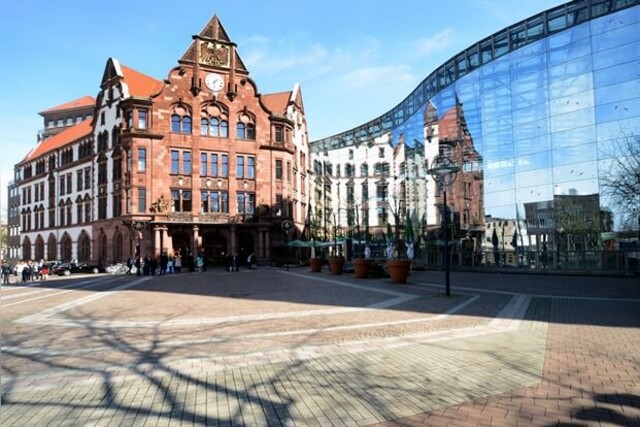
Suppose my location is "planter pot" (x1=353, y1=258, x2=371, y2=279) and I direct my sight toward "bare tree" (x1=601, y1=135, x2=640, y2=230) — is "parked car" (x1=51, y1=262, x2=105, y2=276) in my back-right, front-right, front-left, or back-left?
back-left

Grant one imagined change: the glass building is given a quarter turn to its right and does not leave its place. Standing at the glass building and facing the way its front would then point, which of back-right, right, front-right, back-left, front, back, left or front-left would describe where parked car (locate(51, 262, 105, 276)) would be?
front-left

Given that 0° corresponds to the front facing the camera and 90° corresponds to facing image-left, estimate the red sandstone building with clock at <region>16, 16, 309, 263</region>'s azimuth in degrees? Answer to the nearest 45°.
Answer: approximately 0°

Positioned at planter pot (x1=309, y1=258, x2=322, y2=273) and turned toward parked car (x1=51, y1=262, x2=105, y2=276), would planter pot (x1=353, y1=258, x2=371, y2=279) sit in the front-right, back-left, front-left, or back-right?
back-left

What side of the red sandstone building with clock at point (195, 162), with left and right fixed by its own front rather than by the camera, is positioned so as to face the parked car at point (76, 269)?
right

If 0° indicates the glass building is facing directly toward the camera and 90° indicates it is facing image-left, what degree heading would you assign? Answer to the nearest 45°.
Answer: approximately 45°

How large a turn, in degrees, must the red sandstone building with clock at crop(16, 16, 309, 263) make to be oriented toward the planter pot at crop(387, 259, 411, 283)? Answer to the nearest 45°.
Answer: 0° — it already faces it

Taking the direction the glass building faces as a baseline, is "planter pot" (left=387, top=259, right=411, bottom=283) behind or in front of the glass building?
in front

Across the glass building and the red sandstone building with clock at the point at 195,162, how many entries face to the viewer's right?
0

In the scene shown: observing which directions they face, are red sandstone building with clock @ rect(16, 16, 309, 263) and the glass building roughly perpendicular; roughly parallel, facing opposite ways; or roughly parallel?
roughly perpendicular

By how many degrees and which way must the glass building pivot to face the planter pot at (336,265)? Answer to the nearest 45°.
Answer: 0° — it already faces it

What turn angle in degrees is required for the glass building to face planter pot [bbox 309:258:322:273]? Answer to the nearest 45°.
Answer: approximately 45° to its right

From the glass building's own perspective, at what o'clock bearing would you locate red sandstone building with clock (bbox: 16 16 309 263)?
The red sandstone building with clock is roughly at 2 o'clock from the glass building.

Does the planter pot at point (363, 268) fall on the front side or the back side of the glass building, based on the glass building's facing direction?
on the front side

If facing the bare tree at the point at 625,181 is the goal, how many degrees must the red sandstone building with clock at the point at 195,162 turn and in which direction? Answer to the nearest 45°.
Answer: approximately 45° to its left
